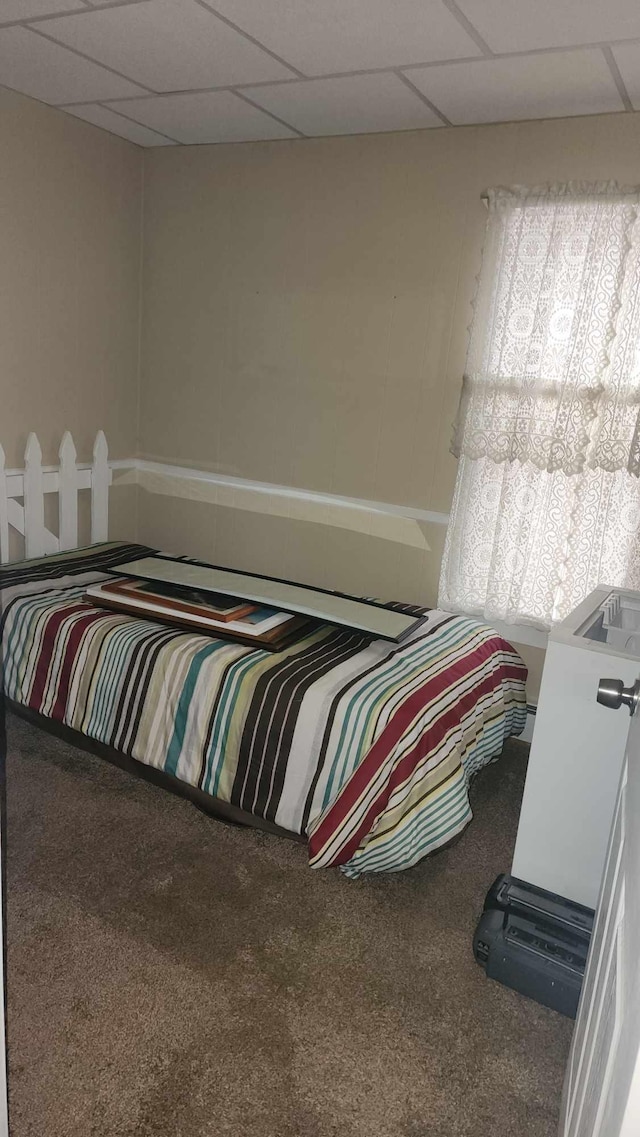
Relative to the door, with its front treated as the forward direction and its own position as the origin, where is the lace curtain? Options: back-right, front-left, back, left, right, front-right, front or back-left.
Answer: right

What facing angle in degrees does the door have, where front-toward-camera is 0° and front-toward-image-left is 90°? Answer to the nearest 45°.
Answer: approximately 90°

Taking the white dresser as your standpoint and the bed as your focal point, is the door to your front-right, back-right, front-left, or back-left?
back-left

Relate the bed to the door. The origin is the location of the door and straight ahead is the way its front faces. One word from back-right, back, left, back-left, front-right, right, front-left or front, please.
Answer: front-right

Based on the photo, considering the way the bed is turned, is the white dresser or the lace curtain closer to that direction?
the white dresser

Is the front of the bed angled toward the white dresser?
yes

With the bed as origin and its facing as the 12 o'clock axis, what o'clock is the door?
The door is roughly at 1 o'clock from the bed.

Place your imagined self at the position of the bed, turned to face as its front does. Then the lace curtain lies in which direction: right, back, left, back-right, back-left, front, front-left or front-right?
left

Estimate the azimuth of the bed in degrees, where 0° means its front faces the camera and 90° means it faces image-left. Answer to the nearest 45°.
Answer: approximately 315°
